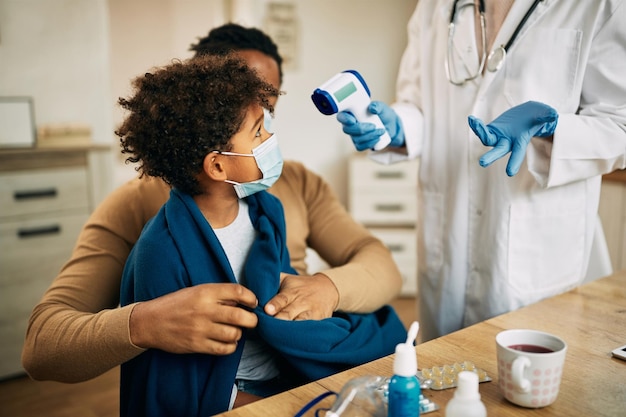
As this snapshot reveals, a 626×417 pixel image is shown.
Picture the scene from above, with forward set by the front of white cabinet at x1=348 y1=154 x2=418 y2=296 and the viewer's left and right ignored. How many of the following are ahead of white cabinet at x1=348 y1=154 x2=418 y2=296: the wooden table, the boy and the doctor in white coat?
3

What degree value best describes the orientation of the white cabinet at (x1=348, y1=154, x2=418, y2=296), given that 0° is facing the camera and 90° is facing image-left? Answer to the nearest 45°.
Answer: approximately 0°

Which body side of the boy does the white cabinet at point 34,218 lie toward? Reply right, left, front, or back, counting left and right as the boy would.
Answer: back

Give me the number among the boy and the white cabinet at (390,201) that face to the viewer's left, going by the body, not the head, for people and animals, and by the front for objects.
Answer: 0

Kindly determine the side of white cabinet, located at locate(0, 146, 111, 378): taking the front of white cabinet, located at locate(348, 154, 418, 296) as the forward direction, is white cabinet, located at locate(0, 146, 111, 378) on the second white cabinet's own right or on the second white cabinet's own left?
on the second white cabinet's own right

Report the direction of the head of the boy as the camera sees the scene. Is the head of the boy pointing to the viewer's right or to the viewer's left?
to the viewer's right

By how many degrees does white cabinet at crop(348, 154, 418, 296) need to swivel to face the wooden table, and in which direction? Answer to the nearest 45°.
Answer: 0° — it already faces it

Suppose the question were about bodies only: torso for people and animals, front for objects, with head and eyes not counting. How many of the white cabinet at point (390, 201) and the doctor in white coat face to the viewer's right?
0

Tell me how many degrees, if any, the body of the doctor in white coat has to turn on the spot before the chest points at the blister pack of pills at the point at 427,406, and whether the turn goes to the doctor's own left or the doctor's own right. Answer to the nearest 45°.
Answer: approximately 45° to the doctor's own left

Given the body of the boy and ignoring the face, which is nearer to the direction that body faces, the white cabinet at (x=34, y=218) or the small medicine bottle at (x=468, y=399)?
the small medicine bottle

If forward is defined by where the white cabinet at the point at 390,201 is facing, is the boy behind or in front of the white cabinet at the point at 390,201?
in front
